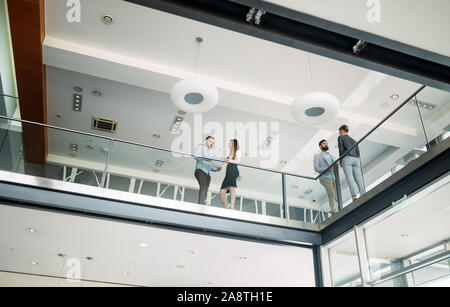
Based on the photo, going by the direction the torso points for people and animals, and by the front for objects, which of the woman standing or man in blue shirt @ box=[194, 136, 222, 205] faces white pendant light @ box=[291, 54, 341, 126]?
the man in blue shirt

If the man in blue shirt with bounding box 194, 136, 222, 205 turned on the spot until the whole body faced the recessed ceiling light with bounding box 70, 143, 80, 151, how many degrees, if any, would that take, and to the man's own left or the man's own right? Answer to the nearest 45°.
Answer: approximately 135° to the man's own right

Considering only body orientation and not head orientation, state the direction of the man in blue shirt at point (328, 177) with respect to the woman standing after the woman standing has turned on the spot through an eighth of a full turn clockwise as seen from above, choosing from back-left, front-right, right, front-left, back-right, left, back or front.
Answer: back-right

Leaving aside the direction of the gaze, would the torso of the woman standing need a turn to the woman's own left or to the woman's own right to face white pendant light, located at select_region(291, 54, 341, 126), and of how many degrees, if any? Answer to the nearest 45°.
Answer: approximately 135° to the woman's own left

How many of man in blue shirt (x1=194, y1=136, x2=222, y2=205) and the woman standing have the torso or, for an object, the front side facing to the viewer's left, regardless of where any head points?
1

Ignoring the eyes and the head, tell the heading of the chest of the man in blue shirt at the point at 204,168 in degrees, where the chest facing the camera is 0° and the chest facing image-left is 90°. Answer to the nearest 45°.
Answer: approximately 315°

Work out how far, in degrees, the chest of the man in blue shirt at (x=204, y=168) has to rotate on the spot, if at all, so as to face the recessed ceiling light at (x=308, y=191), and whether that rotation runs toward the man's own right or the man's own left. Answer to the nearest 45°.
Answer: approximately 45° to the man's own left

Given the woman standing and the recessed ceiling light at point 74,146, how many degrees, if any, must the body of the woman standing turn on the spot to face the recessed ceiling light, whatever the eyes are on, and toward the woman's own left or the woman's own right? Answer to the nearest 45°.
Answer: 0° — they already face it

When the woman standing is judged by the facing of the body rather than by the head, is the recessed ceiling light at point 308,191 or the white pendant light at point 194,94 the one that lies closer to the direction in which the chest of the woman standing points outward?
the white pendant light

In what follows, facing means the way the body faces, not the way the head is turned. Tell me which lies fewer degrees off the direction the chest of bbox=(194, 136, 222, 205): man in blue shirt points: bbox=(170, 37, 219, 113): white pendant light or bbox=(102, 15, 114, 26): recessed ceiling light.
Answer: the white pendant light

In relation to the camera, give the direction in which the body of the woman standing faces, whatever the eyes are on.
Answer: to the viewer's left
